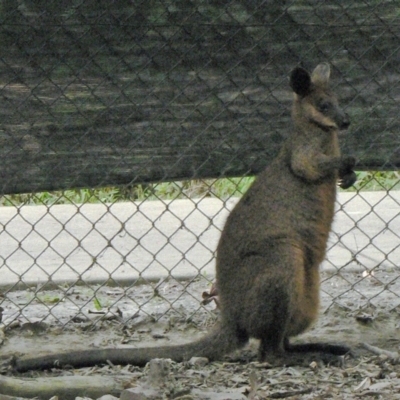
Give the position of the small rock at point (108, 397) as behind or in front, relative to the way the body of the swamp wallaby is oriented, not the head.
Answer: behind

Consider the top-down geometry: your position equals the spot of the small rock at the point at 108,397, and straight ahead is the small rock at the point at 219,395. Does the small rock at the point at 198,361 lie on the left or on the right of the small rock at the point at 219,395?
left

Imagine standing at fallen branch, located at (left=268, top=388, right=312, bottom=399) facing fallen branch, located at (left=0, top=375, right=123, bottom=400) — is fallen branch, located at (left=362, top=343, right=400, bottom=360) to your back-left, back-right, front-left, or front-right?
back-right

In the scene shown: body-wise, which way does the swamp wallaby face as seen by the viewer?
to the viewer's right

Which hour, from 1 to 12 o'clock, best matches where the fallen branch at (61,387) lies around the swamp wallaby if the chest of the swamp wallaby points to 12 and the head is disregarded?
The fallen branch is roughly at 5 o'clock from the swamp wallaby.

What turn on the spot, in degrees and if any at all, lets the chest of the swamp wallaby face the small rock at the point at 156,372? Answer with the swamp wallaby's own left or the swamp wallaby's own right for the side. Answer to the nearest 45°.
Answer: approximately 135° to the swamp wallaby's own right

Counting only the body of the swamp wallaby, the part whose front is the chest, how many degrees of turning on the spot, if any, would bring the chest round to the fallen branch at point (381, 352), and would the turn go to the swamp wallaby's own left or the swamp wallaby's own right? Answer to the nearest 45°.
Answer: approximately 45° to the swamp wallaby's own left
